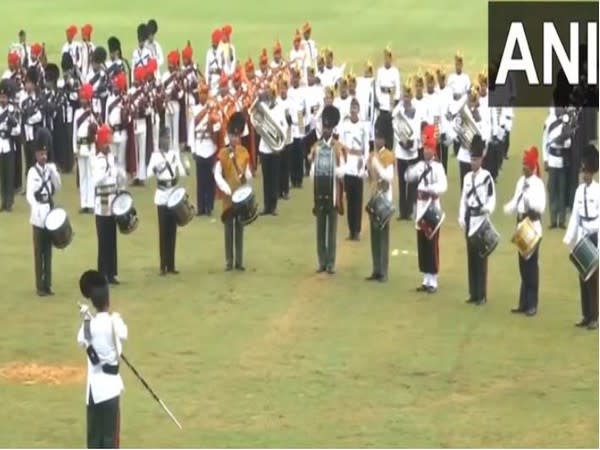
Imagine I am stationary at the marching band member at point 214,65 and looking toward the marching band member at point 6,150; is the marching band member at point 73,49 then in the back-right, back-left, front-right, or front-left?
front-right

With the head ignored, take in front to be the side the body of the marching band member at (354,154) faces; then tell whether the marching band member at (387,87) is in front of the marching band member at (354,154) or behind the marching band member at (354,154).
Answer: behind

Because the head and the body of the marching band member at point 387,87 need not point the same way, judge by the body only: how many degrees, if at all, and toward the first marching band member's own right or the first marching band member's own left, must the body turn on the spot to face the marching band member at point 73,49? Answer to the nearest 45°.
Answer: approximately 90° to the first marching band member's own right

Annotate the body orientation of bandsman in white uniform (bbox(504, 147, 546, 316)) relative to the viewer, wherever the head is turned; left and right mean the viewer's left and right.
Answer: facing the viewer and to the left of the viewer

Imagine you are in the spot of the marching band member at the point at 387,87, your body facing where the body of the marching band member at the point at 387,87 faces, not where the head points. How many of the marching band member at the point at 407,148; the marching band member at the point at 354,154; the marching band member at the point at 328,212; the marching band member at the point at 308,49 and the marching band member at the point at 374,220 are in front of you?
4

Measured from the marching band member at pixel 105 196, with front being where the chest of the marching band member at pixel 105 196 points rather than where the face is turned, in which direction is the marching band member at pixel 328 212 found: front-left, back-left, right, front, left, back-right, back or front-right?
front-left

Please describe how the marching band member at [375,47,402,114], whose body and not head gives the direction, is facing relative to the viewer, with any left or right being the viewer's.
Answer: facing the viewer

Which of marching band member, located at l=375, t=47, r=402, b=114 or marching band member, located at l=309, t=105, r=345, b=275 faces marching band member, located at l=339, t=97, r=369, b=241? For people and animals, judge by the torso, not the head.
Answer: marching band member, located at l=375, t=47, r=402, b=114

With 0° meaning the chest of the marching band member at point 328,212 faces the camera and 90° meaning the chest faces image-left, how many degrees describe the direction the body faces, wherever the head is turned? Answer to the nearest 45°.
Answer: approximately 0°

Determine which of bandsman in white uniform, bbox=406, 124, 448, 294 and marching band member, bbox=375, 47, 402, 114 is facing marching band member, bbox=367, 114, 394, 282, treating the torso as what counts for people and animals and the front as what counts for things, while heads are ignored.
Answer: marching band member, bbox=375, 47, 402, 114

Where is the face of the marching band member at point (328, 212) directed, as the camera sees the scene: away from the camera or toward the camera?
toward the camera

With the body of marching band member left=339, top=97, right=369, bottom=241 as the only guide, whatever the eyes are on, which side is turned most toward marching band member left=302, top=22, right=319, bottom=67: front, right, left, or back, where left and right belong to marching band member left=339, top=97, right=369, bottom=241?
back

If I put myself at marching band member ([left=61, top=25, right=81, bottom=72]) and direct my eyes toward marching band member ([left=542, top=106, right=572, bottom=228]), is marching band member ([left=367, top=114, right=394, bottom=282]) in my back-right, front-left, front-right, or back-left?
front-right

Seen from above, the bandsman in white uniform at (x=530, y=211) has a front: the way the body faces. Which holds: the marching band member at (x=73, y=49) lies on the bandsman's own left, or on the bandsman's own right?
on the bandsman's own right

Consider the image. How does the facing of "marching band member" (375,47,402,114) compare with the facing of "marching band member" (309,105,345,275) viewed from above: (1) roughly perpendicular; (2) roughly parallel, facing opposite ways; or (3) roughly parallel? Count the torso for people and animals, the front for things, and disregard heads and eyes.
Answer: roughly parallel

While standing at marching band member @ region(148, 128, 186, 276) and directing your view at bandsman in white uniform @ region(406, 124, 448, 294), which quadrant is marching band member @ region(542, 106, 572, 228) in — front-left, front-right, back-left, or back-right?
front-left

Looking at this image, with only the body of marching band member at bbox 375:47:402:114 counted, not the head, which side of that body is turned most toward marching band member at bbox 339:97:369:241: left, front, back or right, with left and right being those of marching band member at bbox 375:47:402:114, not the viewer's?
front

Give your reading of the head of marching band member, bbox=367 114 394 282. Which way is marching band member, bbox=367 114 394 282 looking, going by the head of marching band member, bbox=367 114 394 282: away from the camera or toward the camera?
toward the camera

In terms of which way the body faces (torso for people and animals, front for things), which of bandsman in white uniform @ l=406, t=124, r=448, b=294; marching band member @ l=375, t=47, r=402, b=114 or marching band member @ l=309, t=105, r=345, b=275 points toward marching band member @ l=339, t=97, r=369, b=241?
marching band member @ l=375, t=47, r=402, b=114

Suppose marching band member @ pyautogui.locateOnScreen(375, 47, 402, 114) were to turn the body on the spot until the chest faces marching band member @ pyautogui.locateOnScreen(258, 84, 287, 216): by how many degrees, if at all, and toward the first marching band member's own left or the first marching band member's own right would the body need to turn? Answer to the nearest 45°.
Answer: approximately 45° to the first marching band member's own right

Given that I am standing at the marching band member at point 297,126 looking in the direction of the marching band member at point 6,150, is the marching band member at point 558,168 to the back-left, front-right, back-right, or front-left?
back-left

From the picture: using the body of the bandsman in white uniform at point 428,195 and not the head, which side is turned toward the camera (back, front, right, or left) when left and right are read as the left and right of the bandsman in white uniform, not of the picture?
front
